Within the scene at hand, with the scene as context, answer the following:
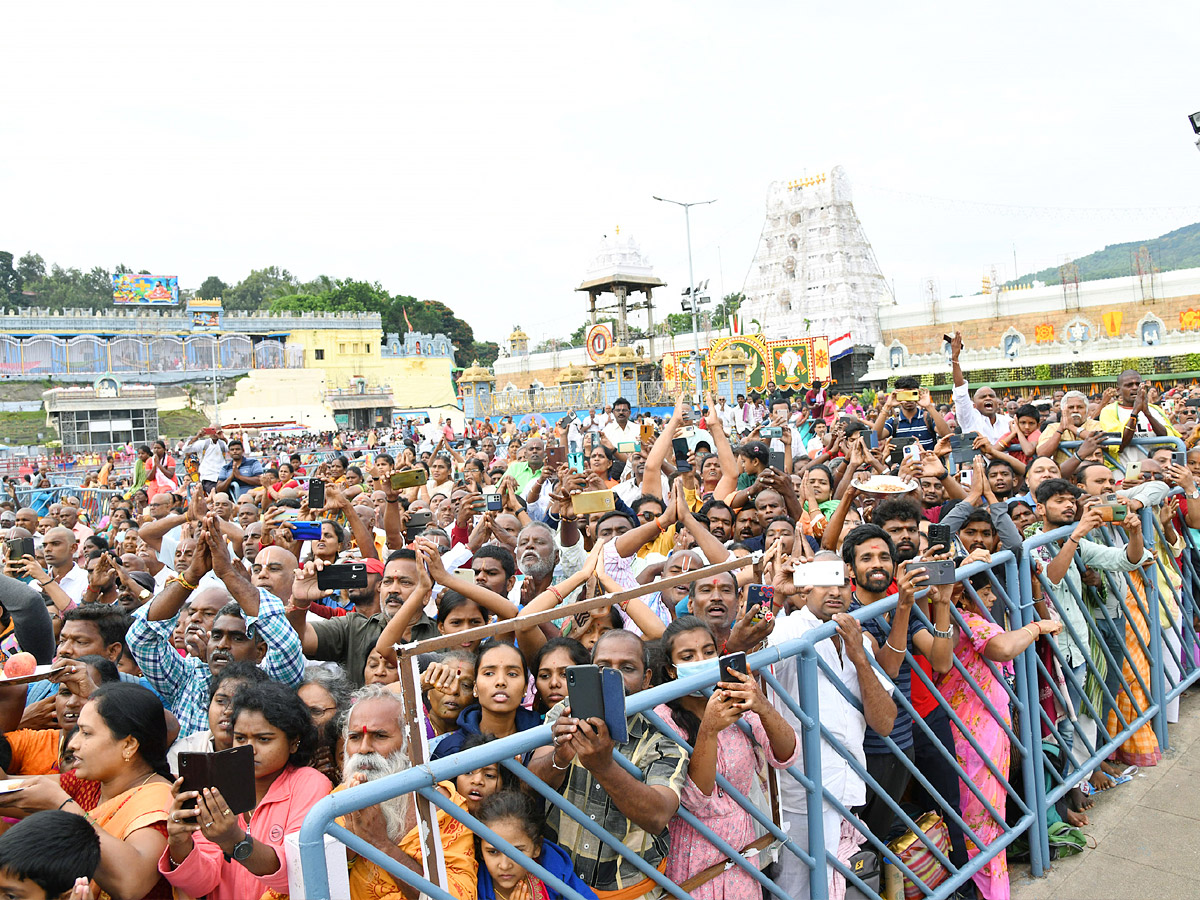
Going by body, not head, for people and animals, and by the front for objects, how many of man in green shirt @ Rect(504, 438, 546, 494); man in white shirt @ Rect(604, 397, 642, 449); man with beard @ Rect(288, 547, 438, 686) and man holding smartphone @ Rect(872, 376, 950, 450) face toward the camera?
4

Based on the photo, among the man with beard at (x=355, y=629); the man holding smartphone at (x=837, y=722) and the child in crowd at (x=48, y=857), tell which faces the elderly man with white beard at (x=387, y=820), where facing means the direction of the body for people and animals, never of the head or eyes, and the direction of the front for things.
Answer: the man with beard

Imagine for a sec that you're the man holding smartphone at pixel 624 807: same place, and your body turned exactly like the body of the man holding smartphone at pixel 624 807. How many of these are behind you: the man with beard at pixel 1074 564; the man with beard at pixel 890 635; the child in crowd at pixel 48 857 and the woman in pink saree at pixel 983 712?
3

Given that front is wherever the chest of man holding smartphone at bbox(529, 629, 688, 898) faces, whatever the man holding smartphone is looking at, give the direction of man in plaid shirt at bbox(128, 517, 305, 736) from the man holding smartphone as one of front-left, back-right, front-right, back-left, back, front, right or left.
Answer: right

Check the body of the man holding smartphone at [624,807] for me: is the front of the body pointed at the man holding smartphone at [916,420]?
no

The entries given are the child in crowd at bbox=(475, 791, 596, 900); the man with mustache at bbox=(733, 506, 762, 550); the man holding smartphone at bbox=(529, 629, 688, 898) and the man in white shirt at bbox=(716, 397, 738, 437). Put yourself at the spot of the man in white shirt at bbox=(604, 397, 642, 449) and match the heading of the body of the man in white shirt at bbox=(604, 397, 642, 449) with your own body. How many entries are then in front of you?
3

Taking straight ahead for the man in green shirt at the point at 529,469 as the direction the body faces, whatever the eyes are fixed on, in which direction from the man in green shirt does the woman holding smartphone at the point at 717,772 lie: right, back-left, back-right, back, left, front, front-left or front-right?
front

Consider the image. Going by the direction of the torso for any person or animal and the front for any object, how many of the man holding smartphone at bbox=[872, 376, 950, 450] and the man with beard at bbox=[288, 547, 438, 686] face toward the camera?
2

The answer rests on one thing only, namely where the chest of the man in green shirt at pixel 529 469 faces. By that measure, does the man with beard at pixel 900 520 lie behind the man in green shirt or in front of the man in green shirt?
in front

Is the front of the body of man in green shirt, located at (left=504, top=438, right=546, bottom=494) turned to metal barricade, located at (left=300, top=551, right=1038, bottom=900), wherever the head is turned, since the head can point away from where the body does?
yes

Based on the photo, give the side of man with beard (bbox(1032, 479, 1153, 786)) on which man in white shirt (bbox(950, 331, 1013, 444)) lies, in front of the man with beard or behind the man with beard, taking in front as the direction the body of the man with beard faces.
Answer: behind

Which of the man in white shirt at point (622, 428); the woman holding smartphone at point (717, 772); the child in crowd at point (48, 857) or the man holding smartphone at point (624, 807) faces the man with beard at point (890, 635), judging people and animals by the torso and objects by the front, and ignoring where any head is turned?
the man in white shirt

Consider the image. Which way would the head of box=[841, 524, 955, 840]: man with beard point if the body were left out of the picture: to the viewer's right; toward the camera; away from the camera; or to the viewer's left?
toward the camera

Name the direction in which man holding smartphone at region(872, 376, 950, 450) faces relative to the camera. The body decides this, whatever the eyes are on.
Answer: toward the camera

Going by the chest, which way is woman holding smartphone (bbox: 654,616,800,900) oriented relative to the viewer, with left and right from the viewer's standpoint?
facing the viewer and to the right of the viewer
